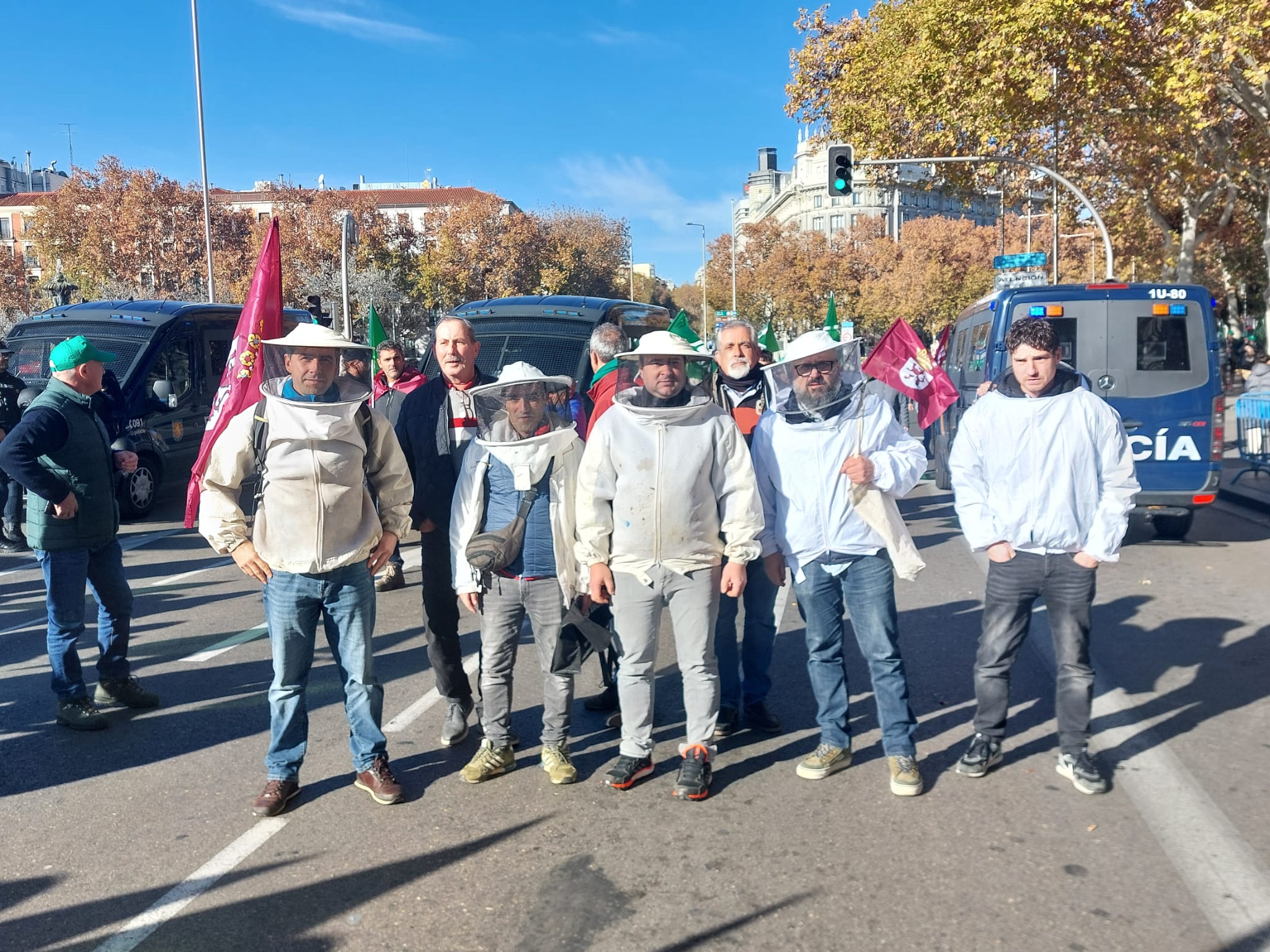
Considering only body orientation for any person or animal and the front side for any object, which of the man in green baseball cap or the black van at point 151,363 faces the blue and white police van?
the man in green baseball cap

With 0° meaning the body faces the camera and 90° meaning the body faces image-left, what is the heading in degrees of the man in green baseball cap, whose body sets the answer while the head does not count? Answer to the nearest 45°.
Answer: approximately 270°

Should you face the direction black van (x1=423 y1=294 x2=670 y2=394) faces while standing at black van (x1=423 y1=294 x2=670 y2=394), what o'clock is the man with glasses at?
The man with glasses is roughly at 10 o'clock from the black van.

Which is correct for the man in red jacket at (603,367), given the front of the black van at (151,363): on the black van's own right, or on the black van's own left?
on the black van's own left

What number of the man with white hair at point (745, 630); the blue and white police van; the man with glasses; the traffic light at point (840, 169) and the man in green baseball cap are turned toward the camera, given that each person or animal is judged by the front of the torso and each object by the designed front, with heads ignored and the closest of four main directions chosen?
3

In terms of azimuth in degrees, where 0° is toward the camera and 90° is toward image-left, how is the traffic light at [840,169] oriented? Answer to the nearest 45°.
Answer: approximately 0°

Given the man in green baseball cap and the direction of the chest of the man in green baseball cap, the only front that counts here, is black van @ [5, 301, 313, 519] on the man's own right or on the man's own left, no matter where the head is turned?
on the man's own left
